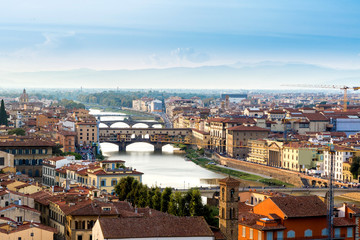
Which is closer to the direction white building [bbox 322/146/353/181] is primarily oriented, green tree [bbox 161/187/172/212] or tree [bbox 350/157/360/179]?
the green tree

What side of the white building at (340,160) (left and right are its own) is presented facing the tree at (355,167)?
left

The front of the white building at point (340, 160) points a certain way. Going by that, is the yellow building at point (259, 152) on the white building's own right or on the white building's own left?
on the white building's own right

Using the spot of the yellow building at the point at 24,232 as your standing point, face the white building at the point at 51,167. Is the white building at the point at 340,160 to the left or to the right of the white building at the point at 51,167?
right

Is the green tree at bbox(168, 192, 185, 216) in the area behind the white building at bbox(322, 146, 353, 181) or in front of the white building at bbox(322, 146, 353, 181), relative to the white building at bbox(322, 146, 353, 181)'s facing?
in front

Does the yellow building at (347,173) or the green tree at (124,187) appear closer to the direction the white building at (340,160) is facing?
the green tree

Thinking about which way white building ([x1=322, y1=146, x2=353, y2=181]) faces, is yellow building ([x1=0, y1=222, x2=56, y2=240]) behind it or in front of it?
in front

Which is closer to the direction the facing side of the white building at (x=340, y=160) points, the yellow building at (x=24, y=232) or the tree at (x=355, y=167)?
the yellow building

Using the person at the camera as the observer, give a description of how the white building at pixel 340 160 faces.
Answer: facing the viewer and to the left of the viewer

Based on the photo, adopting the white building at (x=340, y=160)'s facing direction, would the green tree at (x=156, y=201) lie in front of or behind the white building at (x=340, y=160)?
in front

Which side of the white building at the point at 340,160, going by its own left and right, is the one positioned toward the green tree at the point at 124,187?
front
